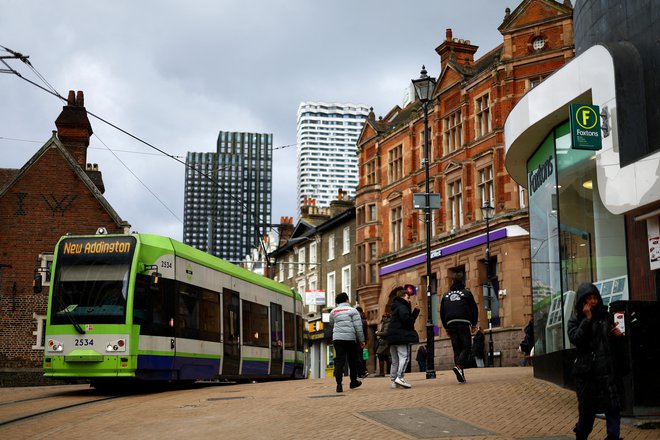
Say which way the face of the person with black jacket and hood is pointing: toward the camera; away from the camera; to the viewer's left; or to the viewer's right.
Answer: toward the camera

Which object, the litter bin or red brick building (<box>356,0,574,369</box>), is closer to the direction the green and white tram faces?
the litter bin

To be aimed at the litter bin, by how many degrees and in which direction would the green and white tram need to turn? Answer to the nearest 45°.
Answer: approximately 90° to its left

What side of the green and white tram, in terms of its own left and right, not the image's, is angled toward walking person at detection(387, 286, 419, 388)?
left

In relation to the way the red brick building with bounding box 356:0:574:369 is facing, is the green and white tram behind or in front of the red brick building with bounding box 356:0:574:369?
in front

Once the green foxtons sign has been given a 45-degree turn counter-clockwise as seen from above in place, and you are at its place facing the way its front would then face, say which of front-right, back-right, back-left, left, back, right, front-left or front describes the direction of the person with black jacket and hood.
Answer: front-right

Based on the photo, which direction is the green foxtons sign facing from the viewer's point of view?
toward the camera

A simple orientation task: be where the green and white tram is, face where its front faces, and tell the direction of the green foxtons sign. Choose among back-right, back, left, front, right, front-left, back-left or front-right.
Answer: left

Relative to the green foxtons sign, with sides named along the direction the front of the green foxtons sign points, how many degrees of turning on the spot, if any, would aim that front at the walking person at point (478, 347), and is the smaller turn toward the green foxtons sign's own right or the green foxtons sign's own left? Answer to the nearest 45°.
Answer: approximately 180°

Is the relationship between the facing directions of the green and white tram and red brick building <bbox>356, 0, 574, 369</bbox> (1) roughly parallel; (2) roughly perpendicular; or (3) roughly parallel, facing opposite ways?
roughly perpendicular

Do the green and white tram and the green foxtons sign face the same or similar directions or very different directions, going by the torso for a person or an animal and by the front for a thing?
same or similar directions

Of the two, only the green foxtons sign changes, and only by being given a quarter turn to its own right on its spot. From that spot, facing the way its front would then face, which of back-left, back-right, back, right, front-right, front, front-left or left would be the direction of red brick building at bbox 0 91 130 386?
front-right

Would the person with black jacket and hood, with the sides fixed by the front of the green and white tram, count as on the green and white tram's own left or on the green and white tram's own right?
on the green and white tram's own left

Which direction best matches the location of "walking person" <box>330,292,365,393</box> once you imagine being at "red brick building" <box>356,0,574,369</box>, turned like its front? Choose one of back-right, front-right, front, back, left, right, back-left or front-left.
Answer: front-left

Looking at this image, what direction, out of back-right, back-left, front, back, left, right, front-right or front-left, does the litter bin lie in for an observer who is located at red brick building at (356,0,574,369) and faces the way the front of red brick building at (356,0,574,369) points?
front-left

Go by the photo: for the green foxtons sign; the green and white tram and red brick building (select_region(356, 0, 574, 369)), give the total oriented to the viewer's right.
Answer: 0

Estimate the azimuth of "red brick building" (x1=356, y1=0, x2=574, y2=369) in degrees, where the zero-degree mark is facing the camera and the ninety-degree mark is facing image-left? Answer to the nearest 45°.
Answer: approximately 45°

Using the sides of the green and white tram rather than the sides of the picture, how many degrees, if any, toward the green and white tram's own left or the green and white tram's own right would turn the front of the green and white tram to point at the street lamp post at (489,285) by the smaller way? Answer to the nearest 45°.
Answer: approximately 180°

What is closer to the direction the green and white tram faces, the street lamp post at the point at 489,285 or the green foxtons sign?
the green foxtons sign
